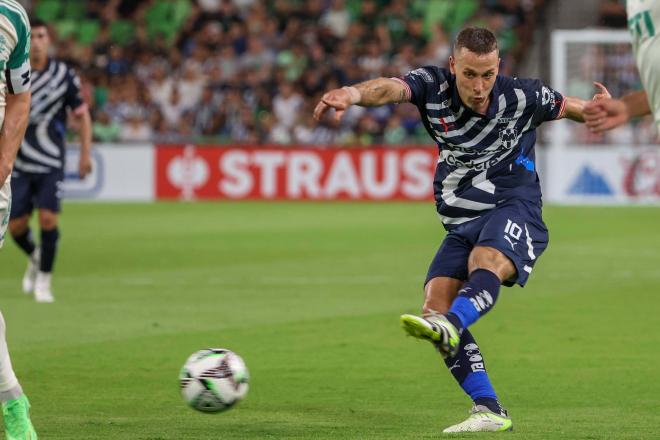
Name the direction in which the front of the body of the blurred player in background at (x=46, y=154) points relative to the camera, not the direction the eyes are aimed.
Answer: toward the camera

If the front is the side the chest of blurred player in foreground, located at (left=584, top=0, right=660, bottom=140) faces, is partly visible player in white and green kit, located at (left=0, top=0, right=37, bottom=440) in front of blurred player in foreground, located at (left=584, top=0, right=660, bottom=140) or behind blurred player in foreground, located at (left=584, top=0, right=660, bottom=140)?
in front

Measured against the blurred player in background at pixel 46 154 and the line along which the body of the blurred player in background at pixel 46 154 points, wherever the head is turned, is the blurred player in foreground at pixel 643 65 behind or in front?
in front

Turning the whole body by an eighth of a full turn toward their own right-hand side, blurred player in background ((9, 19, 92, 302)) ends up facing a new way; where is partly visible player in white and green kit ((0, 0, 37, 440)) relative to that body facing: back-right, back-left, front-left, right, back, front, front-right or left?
front-left

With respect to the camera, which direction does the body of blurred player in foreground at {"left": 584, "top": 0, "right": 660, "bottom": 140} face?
to the viewer's left
